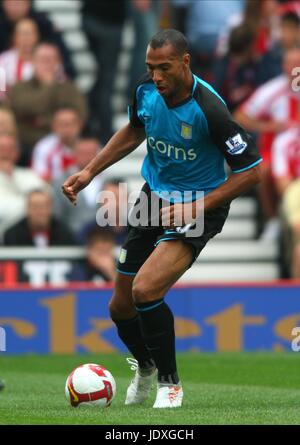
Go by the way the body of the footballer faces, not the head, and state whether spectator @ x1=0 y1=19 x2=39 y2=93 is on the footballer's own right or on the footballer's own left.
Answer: on the footballer's own right

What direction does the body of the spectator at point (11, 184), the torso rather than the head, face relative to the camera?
toward the camera

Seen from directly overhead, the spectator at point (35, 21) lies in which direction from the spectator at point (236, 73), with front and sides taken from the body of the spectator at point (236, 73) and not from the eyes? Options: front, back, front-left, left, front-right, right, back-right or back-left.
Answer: right

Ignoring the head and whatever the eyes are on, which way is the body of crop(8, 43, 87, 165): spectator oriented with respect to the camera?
toward the camera

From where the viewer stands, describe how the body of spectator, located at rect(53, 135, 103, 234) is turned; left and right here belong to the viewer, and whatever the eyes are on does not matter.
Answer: facing the viewer

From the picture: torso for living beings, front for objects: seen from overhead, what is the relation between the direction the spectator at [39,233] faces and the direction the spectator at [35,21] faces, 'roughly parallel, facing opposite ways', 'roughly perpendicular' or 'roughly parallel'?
roughly parallel

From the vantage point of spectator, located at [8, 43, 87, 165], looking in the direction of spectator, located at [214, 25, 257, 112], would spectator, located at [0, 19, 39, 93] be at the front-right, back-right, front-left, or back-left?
back-left
